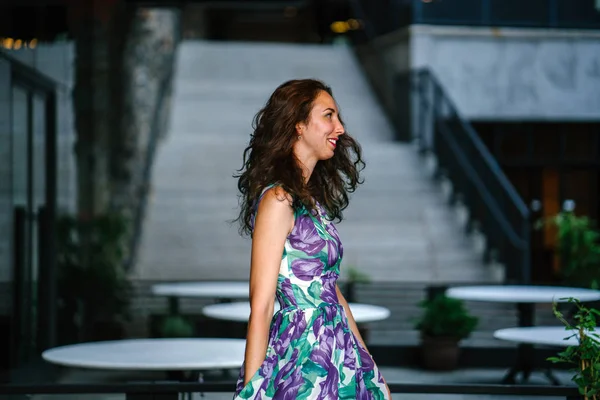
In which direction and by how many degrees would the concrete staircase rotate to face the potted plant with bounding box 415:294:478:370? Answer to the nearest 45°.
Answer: approximately 45° to its left

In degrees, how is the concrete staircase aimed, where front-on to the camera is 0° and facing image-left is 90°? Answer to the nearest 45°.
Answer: approximately 0°

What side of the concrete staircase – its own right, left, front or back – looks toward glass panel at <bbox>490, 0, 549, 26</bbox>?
left

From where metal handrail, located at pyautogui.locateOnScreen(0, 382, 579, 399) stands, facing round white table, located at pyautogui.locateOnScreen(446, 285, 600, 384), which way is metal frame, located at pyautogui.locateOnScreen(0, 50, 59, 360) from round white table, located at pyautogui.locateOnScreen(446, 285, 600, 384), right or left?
left

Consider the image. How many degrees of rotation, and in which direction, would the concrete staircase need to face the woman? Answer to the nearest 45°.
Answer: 0° — it already faces them

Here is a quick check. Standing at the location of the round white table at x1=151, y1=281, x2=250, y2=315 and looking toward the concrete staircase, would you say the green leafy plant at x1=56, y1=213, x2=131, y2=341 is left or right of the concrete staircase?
left

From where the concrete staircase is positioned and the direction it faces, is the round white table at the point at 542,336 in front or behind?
in front

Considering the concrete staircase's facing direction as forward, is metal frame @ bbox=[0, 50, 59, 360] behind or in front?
in front

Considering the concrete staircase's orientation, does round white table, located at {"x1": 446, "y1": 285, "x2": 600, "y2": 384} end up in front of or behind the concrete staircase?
in front

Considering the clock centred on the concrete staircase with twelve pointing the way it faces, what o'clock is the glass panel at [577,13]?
The glass panel is roughly at 9 o'clock from the concrete staircase.

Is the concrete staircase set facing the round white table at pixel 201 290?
yes

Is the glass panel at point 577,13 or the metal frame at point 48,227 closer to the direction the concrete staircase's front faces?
the metal frame
